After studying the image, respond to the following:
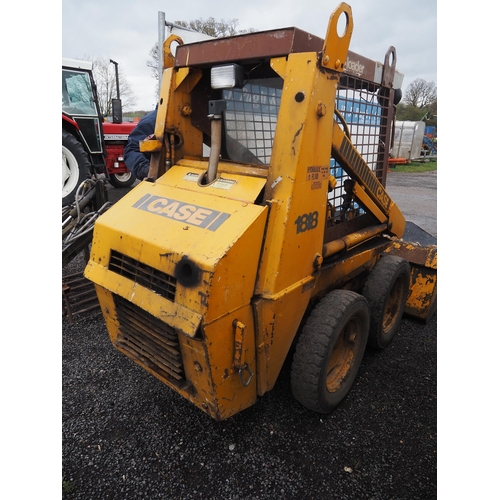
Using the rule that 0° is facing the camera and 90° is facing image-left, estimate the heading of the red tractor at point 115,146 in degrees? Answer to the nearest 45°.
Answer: approximately 270°

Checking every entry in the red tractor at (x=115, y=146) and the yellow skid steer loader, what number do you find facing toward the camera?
0

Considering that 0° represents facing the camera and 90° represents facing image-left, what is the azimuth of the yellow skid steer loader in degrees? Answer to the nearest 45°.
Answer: approximately 225°

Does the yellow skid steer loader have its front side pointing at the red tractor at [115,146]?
no
